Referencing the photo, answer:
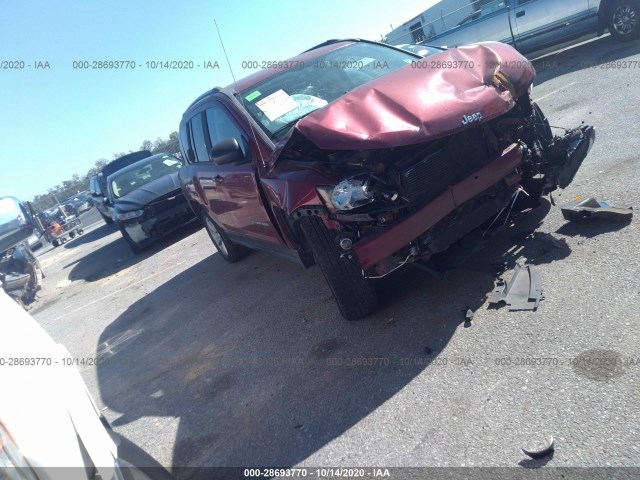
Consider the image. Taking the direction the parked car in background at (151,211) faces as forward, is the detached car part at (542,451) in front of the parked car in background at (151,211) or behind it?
in front

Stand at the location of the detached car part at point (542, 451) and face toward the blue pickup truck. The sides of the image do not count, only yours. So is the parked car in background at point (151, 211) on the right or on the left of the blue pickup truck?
left

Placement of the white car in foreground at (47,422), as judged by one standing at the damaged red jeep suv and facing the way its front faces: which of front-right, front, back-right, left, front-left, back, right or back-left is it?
right

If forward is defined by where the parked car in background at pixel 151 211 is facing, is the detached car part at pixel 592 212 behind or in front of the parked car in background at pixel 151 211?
in front

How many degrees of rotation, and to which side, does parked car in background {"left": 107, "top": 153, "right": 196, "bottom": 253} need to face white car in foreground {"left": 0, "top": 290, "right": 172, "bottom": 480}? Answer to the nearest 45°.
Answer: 0° — it already faces it

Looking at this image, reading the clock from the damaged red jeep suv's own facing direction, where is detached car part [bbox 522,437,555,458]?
The detached car part is roughly at 1 o'clock from the damaged red jeep suv.

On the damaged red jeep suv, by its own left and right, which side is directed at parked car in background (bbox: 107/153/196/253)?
back

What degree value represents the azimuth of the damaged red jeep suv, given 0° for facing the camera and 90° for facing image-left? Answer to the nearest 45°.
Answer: approximately 315°

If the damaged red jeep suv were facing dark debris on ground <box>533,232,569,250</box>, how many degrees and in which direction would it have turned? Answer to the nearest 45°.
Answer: approximately 45° to its left
